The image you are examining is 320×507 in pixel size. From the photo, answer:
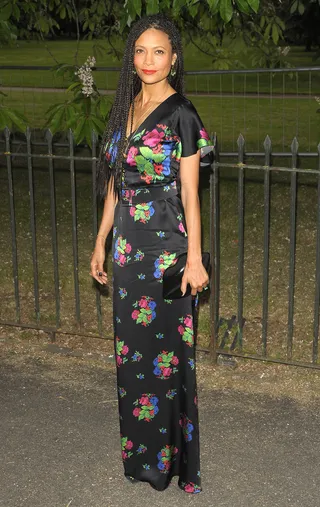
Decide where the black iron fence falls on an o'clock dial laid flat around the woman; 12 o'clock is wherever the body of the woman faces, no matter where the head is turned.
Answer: The black iron fence is roughly at 5 o'clock from the woman.

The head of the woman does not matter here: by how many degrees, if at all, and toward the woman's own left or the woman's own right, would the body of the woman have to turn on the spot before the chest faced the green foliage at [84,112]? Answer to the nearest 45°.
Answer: approximately 135° to the woman's own right
